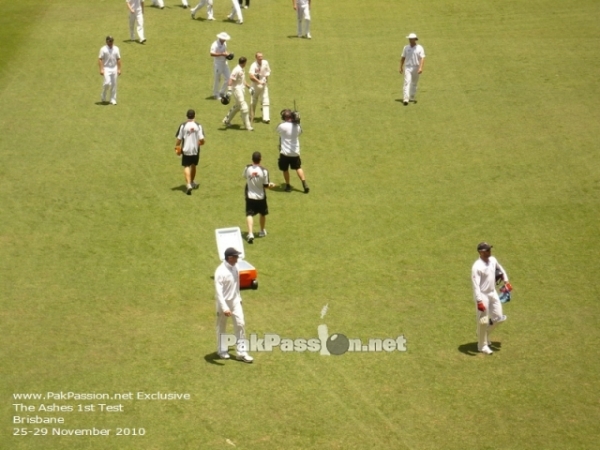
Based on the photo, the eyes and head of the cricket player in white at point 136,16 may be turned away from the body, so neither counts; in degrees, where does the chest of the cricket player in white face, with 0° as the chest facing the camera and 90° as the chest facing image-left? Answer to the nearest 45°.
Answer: approximately 315°

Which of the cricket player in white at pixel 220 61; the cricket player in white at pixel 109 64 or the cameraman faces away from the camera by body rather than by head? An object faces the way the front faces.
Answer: the cameraman

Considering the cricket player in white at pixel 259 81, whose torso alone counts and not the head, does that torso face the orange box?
yes

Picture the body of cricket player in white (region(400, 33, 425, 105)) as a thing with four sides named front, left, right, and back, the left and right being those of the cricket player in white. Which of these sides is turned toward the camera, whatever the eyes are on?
front

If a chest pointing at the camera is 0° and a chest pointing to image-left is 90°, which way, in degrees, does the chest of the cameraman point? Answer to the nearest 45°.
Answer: approximately 180°

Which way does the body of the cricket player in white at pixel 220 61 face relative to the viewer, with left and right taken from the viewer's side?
facing the viewer and to the right of the viewer

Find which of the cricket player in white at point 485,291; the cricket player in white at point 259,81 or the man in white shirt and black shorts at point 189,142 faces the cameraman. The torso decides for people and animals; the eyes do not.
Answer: the cricket player in white at point 259,81

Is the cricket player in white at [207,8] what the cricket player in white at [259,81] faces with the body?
no

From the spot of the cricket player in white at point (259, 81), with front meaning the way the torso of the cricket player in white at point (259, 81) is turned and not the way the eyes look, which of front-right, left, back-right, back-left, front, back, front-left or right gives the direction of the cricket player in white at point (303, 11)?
back

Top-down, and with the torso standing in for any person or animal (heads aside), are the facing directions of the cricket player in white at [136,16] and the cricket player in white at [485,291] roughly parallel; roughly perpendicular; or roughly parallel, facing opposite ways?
roughly parallel

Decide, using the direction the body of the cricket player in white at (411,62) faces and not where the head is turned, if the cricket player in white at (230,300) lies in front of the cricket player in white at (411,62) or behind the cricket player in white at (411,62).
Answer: in front

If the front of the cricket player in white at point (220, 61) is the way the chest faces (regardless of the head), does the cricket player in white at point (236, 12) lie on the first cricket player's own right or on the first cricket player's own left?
on the first cricket player's own left

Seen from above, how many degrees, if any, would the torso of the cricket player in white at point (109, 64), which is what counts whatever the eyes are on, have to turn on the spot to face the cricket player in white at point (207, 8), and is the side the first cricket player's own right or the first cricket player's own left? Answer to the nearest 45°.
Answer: approximately 135° to the first cricket player's own left

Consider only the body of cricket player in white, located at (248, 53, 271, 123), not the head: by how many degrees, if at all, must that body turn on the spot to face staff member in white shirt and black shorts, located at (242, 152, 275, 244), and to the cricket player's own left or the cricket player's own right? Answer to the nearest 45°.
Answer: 0° — they already face them
